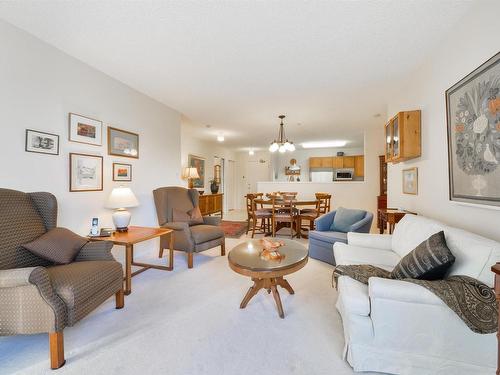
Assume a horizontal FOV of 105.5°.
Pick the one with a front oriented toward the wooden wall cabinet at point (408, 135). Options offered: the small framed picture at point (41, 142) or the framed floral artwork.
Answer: the small framed picture

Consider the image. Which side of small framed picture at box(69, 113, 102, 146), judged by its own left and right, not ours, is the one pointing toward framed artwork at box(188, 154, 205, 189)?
left

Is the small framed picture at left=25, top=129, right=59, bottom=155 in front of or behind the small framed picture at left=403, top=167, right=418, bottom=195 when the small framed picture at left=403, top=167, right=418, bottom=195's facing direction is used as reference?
in front

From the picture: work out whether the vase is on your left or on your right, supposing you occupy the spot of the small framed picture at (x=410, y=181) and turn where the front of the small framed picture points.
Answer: on your right

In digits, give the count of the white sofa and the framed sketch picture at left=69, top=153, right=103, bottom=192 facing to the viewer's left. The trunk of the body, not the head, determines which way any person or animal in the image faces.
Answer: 1

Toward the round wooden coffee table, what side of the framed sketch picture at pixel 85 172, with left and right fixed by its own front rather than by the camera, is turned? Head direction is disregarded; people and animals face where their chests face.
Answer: front

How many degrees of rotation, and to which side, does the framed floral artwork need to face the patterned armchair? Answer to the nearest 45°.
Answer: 0° — it already faces it

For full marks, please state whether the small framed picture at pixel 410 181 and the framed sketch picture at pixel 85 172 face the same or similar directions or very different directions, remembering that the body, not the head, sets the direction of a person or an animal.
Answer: very different directions

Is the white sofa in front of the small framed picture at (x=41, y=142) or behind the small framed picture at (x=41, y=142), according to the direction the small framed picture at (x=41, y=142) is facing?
in front

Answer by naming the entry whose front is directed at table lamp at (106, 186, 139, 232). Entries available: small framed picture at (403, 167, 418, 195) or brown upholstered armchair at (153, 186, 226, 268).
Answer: the small framed picture

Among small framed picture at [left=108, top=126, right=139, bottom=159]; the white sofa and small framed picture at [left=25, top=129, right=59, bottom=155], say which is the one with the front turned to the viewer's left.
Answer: the white sofa
